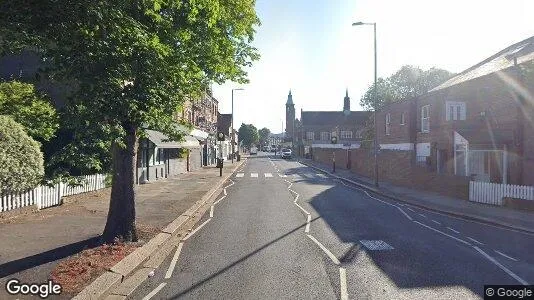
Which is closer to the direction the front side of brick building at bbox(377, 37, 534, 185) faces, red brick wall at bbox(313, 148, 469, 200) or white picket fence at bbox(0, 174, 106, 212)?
the white picket fence

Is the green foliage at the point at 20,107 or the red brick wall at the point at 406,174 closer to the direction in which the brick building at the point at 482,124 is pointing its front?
the green foliage

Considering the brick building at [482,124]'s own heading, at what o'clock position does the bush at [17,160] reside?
The bush is roughly at 12 o'clock from the brick building.

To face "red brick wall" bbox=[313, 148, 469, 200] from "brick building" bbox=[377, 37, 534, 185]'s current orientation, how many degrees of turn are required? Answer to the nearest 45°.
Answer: approximately 45° to its right

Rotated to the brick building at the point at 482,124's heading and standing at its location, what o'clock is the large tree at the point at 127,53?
The large tree is roughly at 11 o'clock from the brick building.

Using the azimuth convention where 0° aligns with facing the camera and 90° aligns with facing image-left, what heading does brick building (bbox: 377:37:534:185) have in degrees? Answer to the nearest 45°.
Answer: approximately 45°

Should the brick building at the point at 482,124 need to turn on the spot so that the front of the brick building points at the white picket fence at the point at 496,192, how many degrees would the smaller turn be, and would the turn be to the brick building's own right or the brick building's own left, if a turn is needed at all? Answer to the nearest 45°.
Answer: approximately 45° to the brick building's own left

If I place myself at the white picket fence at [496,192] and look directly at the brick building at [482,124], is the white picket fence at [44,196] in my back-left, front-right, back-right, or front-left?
back-left

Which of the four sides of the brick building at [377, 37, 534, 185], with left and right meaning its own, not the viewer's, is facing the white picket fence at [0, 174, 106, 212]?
front

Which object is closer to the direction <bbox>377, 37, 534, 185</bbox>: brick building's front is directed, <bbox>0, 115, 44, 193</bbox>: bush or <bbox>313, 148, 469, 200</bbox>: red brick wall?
the bush
